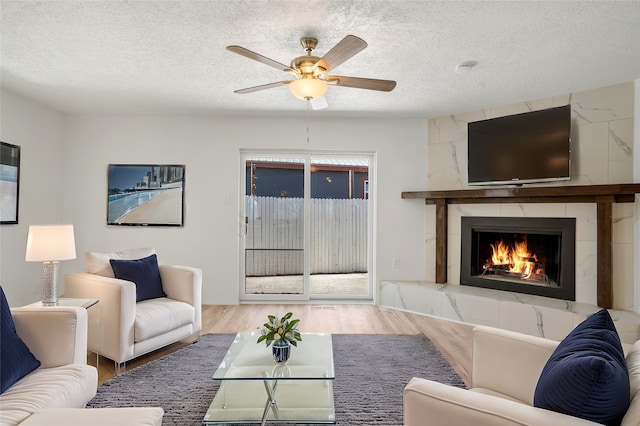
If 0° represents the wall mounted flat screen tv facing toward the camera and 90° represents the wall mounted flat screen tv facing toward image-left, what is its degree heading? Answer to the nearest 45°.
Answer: approximately 45°

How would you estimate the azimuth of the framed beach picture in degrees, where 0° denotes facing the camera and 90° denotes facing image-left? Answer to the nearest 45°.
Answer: approximately 0°

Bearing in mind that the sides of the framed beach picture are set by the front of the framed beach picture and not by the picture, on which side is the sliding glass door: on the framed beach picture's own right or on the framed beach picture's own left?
on the framed beach picture's own left

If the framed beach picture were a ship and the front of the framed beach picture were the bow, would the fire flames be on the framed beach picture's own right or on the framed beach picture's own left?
on the framed beach picture's own left

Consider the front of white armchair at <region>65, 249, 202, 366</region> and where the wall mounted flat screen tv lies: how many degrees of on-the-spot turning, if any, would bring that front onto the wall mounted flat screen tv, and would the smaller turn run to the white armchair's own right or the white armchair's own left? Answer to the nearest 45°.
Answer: approximately 45° to the white armchair's own left

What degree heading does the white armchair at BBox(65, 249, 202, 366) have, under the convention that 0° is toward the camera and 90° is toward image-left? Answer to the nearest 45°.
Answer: approximately 315°

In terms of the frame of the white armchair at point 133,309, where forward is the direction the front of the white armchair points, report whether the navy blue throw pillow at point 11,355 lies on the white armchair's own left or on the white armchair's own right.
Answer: on the white armchair's own right

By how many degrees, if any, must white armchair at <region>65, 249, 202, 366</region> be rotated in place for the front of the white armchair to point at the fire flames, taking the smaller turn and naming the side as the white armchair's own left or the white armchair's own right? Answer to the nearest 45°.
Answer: approximately 45° to the white armchair's own left

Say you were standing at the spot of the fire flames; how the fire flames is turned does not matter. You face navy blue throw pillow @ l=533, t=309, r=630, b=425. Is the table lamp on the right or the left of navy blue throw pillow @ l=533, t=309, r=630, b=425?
right

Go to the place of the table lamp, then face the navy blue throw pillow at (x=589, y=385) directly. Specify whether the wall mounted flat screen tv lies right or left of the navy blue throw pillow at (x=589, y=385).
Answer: left
